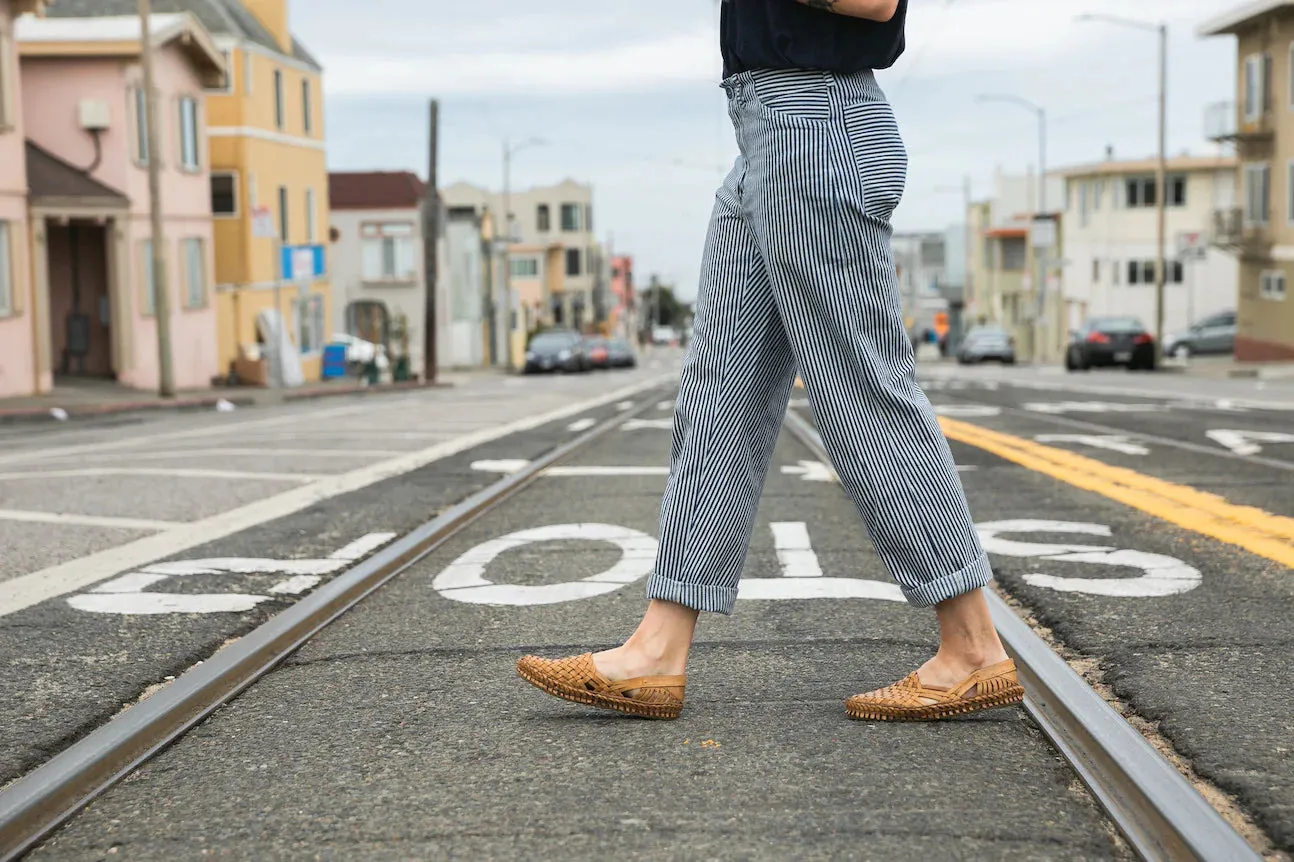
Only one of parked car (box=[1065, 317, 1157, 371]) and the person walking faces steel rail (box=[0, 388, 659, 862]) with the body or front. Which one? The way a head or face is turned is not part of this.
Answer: the person walking

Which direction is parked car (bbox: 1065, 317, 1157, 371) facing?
away from the camera

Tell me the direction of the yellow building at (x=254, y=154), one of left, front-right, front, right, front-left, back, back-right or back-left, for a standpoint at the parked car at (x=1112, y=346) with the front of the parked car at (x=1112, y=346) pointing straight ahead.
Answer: left

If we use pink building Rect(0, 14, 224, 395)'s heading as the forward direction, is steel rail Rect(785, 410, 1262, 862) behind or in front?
in front

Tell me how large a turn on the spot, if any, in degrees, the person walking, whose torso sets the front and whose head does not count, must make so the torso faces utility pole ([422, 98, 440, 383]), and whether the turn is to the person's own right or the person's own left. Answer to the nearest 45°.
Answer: approximately 90° to the person's own right

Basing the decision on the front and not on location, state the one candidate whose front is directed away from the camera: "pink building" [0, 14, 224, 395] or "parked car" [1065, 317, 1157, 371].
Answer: the parked car

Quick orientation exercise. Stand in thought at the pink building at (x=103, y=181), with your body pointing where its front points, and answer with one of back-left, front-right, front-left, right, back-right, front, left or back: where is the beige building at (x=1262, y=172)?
front-left

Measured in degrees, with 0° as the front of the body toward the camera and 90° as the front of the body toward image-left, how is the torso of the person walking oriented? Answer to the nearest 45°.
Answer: approximately 90°

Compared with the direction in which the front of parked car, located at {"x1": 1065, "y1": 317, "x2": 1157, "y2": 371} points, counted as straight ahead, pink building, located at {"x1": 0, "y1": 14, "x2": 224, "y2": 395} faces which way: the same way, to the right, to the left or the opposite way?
to the right

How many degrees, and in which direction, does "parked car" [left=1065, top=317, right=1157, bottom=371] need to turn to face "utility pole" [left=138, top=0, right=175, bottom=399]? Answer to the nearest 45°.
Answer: approximately 135° to its left

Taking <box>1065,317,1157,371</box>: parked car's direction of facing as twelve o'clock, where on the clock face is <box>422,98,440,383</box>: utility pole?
The utility pole is roughly at 9 o'clock from the parked car.

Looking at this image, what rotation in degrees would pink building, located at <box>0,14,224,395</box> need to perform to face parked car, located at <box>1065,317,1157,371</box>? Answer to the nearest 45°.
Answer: approximately 45° to its left

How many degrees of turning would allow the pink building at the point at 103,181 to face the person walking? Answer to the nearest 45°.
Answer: approximately 45° to its right

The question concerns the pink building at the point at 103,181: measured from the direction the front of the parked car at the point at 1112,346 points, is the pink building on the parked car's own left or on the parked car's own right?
on the parked car's own left
